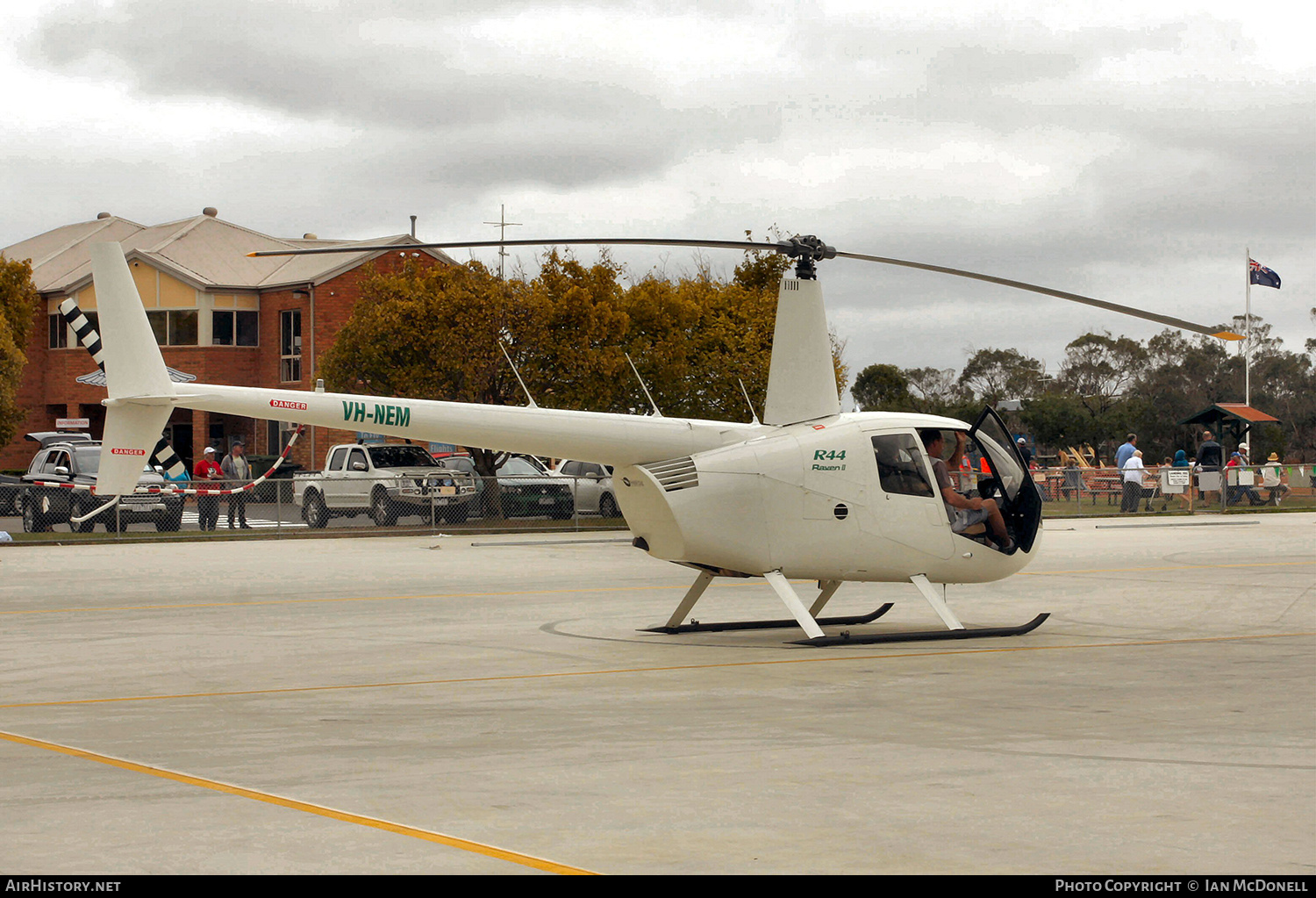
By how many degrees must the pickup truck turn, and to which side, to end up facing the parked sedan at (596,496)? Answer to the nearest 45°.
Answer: approximately 45° to its left

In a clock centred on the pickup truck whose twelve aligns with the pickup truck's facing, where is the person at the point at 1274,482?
The person is roughly at 10 o'clock from the pickup truck.

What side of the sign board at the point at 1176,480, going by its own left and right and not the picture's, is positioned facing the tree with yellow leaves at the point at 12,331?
right

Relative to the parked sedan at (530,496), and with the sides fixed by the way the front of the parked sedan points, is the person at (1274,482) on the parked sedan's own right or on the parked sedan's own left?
on the parked sedan's own left

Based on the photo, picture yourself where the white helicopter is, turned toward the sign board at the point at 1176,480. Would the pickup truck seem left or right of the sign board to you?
left
